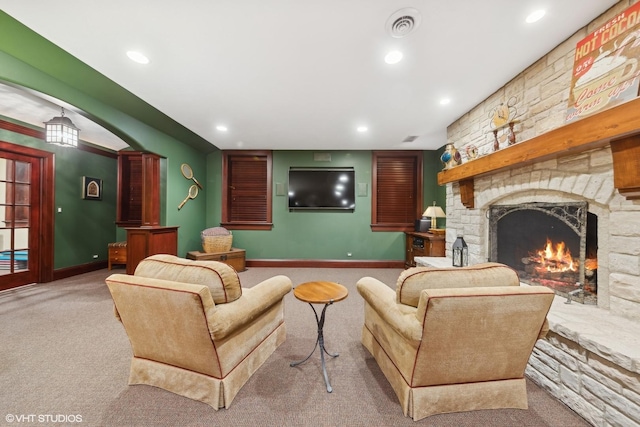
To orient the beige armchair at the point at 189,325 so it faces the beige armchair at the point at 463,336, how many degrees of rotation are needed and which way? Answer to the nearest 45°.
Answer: approximately 90° to its right

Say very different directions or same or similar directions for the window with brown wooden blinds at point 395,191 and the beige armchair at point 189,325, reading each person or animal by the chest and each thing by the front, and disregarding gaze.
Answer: very different directions

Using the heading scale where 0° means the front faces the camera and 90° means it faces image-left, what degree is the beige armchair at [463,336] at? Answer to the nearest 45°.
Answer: approximately 135°

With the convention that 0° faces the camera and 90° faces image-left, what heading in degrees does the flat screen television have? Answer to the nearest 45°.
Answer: approximately 0°

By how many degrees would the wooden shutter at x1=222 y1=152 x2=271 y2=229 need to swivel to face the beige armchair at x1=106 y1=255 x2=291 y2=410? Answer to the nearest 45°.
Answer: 0° — it already faces it

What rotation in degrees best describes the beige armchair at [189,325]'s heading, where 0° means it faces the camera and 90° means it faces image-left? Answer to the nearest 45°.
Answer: approximately 225°

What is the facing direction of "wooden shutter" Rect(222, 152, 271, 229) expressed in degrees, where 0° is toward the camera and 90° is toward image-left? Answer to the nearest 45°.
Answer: approximately 0°

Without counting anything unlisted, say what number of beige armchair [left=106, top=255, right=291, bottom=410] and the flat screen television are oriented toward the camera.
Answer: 1
